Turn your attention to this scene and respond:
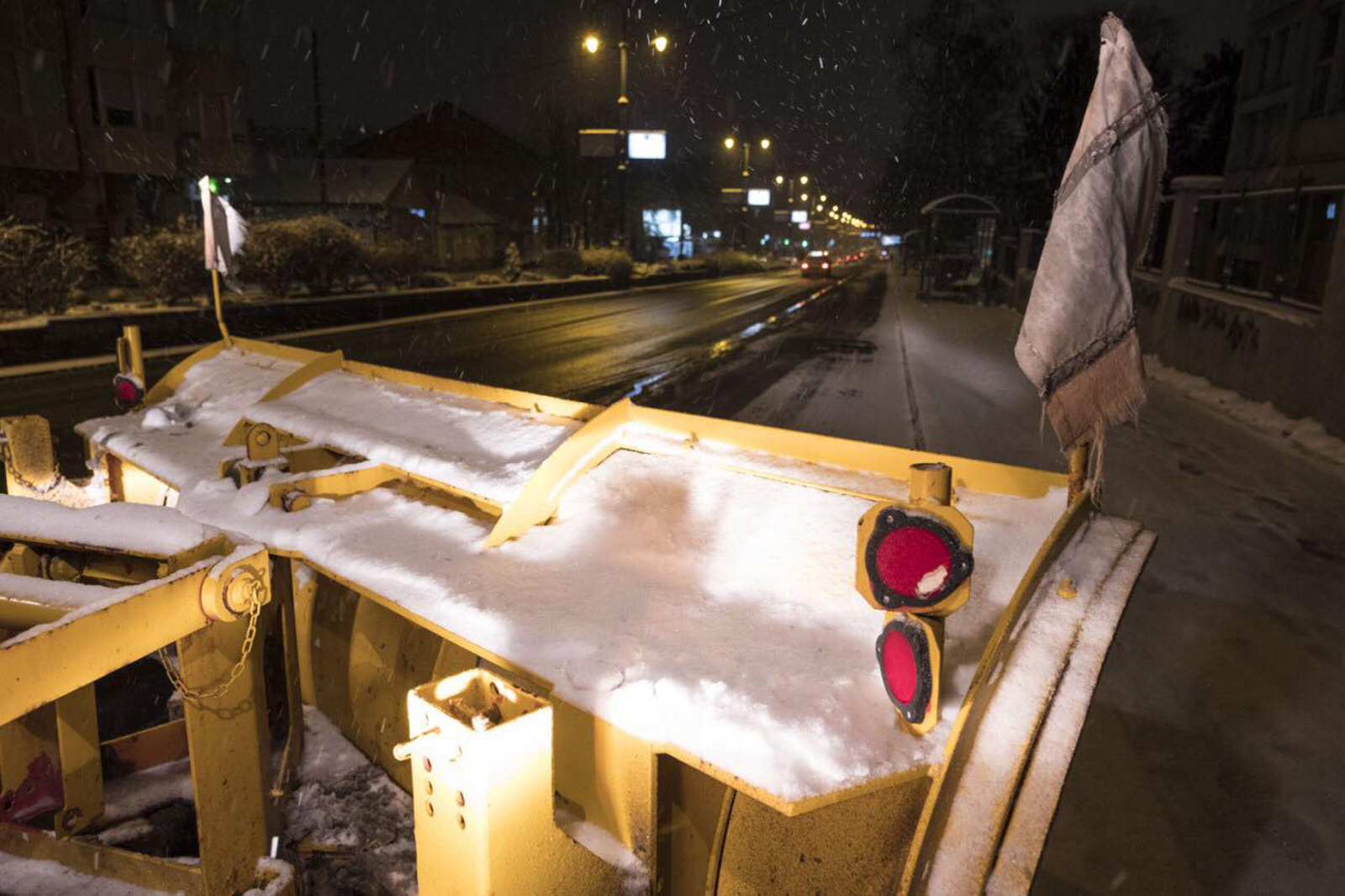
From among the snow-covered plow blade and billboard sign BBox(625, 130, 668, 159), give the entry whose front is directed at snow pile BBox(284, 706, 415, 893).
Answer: the billboard sign

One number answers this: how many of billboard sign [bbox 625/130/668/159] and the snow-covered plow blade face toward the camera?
1

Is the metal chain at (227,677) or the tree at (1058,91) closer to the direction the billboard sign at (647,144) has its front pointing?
the metal chain

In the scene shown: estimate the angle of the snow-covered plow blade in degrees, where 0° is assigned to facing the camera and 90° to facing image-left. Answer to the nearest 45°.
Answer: approximately 225°

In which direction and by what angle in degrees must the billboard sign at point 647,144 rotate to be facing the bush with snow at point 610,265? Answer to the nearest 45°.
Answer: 0° — it already faces it

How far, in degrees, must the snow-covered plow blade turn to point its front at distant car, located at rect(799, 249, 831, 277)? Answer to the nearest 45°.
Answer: approximately 45° to its left

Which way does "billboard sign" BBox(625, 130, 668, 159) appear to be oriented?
toward the camera

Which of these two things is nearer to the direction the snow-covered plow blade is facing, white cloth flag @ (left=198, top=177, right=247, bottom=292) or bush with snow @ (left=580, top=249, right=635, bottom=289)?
the bush with snow

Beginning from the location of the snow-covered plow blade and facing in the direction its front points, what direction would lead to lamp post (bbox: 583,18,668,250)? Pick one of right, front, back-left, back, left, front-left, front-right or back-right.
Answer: front-left

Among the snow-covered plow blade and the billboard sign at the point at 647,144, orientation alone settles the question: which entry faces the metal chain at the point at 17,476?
the billboard sign

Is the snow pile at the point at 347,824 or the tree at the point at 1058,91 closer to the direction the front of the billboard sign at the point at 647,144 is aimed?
the snow pile

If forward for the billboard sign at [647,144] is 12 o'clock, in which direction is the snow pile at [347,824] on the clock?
The snow pile is roughly at 12 o'clock from the billboard sign.

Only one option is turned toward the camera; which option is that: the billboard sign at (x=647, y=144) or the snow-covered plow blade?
the billboard sign

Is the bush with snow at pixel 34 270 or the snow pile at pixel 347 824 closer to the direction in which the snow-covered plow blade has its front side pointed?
the bush with snow

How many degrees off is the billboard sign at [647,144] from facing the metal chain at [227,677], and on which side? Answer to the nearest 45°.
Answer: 0° — it already faces it
